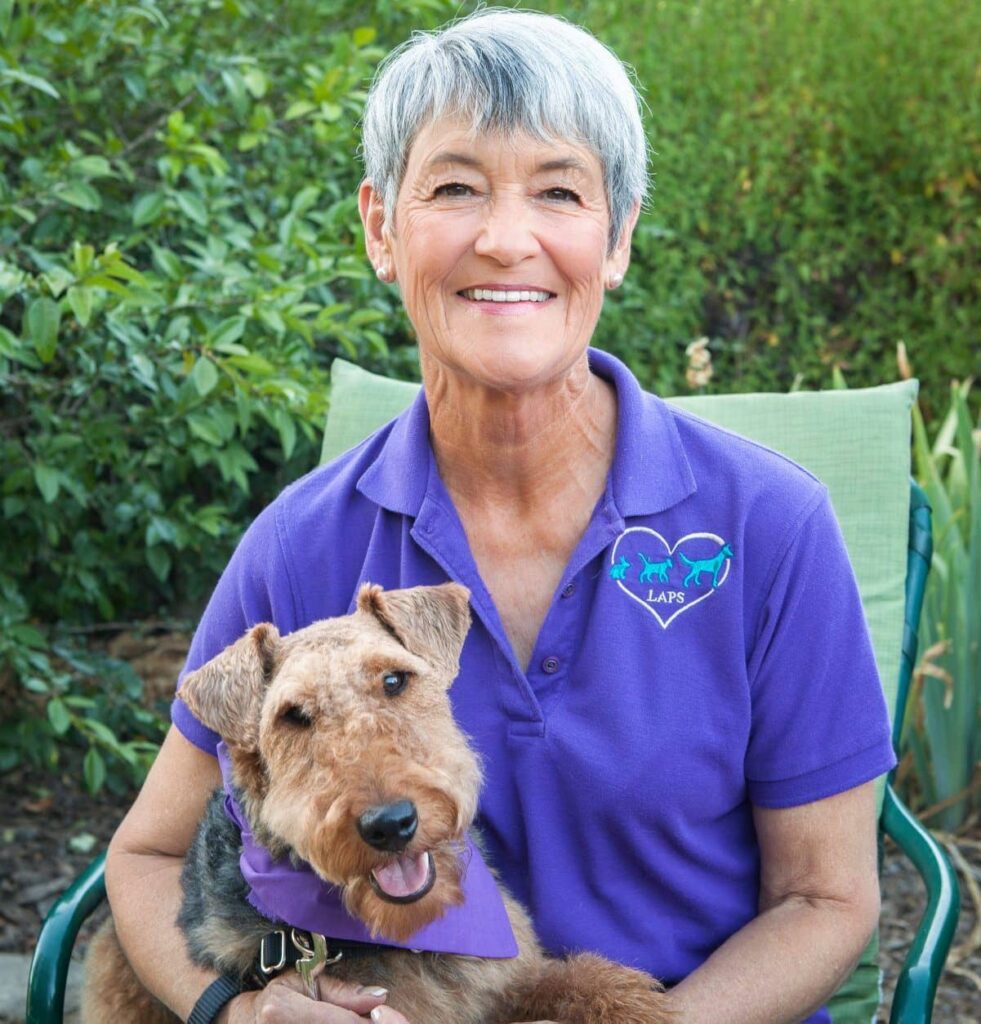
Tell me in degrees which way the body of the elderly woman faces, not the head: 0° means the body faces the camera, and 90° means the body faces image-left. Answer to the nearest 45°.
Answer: approximately 0°

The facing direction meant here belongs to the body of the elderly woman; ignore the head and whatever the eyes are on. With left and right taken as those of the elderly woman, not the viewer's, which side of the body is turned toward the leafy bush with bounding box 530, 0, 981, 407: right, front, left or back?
back

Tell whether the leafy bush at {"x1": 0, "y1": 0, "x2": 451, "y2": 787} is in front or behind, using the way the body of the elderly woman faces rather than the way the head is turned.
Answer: behind
